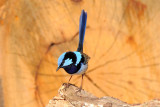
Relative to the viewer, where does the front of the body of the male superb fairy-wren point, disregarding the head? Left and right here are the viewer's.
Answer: facing the viewer and to the left of the viewer
